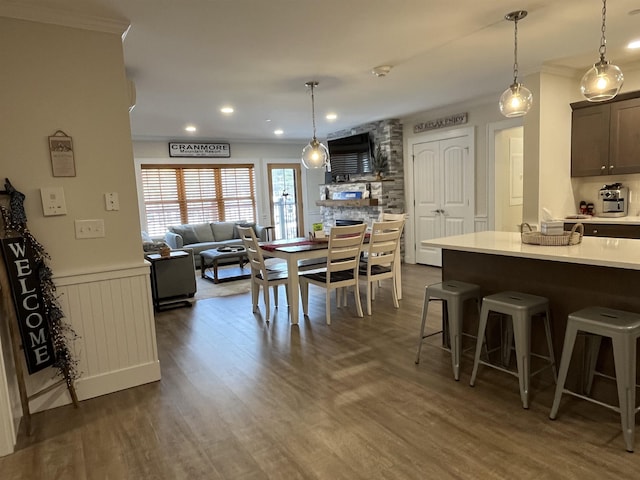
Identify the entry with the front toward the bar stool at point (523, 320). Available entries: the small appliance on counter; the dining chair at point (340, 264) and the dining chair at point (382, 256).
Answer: the small appliance on counter

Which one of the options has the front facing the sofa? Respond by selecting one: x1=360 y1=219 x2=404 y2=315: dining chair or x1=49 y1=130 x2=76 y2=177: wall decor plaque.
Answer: the dining chair

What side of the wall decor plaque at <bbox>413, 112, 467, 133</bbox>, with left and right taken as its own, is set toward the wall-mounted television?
right

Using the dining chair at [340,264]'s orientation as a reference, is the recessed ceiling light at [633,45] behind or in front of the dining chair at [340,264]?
behind

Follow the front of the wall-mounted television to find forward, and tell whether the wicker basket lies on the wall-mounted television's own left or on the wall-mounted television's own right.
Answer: on the wall-mounted television's own left

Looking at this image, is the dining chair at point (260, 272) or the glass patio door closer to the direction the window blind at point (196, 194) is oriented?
the dining chair

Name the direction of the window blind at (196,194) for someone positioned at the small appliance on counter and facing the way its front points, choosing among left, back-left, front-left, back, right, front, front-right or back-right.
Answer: right

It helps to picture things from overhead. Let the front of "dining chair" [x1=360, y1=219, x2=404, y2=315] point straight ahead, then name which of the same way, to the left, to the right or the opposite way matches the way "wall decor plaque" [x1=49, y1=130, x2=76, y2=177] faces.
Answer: the opposite way

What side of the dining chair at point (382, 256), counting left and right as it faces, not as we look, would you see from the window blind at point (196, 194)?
front

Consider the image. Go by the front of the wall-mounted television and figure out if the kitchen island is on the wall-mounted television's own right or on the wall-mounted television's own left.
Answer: on the wall-mounted television's own left
